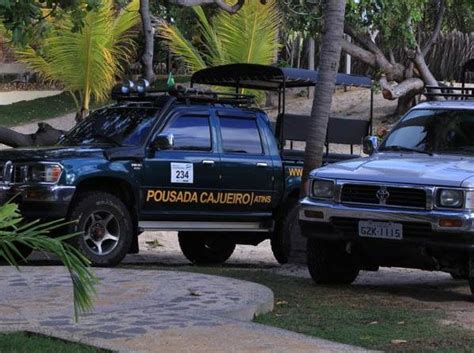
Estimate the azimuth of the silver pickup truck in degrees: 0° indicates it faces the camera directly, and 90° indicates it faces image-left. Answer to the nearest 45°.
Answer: approximately 45°

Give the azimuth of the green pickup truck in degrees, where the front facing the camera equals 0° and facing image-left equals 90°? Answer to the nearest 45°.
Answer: approximately 45°

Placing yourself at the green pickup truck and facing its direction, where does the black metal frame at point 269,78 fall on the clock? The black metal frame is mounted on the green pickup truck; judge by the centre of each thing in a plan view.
The black metal frame is roughly at 6 o'clock from the green pickup truck.

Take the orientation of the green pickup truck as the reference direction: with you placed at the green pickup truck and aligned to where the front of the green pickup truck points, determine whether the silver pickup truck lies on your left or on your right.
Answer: on your left

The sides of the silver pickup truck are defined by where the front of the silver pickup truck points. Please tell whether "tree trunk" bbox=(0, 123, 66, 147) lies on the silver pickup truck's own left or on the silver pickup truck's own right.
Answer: on the silver pickup truck's own right
